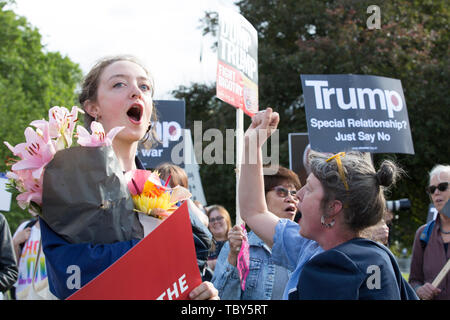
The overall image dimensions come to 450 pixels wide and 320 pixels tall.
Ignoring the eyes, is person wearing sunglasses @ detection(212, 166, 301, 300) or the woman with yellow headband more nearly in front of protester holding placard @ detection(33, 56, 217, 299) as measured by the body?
the woman with yellow headband

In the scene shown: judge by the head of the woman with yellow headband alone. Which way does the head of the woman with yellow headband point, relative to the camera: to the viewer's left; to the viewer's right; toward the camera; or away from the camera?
to the viewer's left

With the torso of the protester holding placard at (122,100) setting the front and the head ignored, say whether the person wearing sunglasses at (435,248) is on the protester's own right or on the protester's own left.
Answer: on the protester's own left

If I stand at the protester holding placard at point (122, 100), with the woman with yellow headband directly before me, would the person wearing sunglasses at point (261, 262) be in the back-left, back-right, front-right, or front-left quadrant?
front-left

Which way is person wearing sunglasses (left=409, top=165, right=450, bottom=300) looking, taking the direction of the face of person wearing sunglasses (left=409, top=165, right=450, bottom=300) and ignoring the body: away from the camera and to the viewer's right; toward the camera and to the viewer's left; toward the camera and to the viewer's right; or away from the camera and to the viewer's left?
toward the camera and to the viewer's left

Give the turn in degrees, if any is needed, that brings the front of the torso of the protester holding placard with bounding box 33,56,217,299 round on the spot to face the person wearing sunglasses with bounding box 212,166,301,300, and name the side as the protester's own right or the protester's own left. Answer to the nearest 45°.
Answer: approximately 90° to the protester's own left

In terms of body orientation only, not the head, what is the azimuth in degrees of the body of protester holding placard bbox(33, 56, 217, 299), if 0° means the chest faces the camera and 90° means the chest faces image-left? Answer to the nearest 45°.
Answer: approximately 315°

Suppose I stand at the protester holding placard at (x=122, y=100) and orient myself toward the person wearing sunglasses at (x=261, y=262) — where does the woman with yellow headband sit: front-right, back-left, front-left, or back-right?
front-right

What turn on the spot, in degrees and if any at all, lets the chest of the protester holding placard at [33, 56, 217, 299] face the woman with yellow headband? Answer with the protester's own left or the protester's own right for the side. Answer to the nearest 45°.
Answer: approximately 45° to the protester's own left
